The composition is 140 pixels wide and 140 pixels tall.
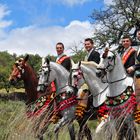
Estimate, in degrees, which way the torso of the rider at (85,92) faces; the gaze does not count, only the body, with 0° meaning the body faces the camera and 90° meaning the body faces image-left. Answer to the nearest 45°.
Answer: approximately 45°

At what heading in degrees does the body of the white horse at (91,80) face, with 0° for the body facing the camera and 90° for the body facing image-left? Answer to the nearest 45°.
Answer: approximately 45°

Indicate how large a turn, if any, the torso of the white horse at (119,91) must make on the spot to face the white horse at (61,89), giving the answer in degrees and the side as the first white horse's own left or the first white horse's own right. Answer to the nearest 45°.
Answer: approximately 90° to the first white horse's own right

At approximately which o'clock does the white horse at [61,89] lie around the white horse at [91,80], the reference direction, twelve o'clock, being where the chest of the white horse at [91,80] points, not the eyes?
the white horse at [61,89] is roughly at 2 o'clock from the white horse at [91,80].

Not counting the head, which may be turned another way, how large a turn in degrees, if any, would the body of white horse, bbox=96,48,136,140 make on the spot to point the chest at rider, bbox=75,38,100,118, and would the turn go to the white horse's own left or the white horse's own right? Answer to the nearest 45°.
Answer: approximately 90° to the white horse's own right
